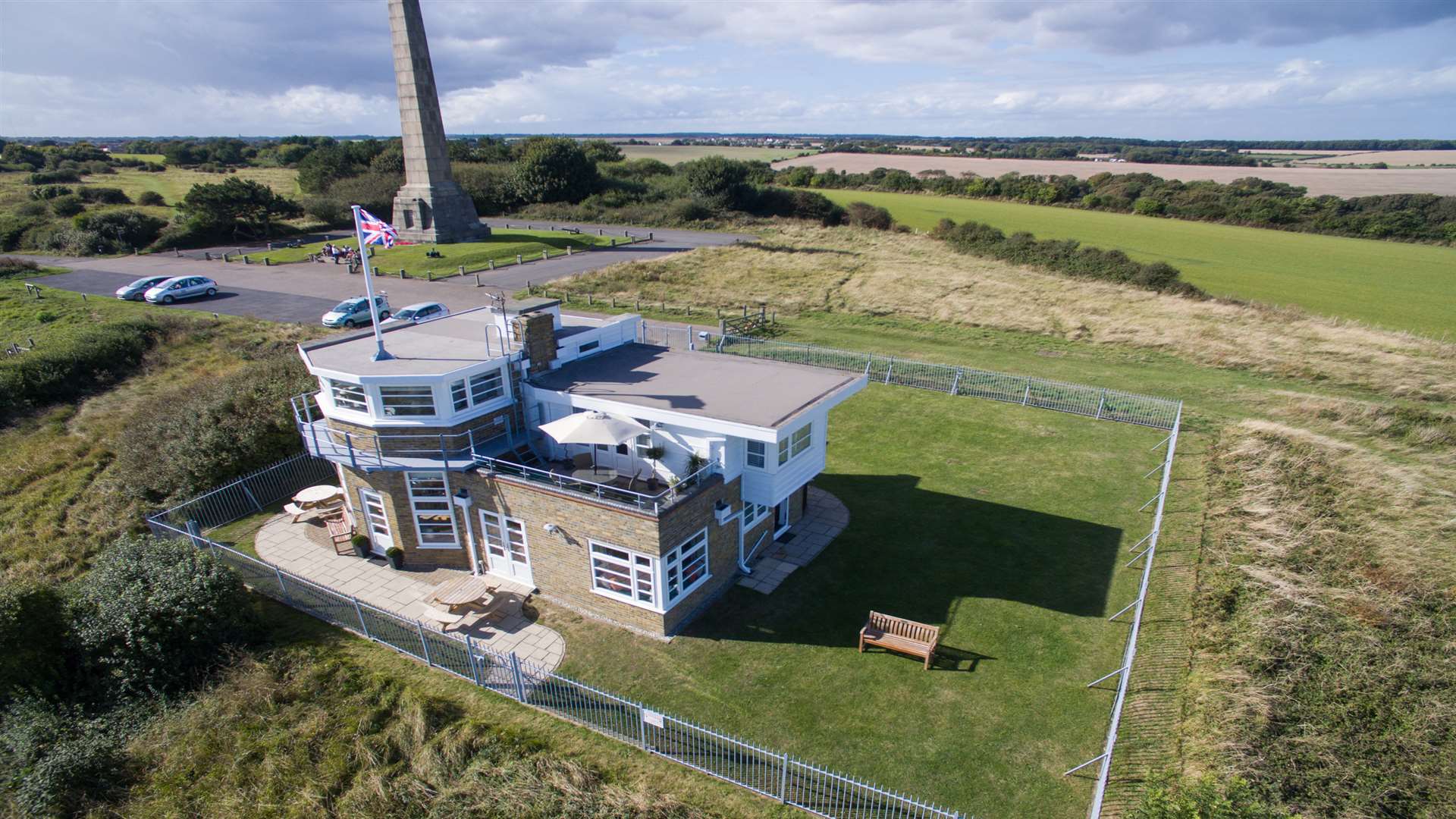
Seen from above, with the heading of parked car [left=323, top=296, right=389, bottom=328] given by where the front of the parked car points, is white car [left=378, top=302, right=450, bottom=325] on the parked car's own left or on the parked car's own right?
on the parked car's own left

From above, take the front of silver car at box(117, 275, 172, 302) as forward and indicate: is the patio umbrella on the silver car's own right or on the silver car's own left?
on the silver car's own left

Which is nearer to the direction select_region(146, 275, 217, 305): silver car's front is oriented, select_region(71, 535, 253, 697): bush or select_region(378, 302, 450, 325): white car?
the bush
